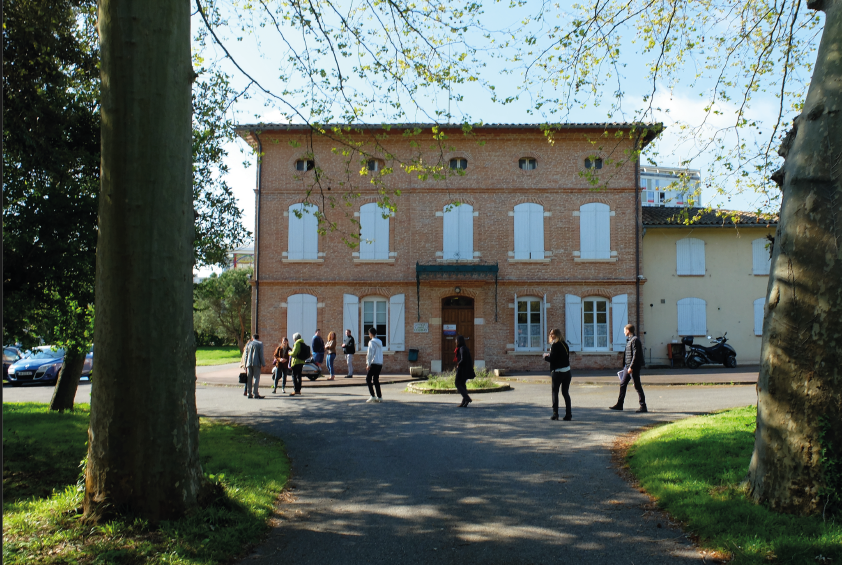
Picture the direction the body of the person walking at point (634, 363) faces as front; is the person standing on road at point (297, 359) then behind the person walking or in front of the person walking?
in front

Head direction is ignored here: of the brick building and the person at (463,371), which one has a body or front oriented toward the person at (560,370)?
the brick building

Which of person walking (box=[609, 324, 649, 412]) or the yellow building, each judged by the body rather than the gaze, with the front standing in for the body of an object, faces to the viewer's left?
the person walking

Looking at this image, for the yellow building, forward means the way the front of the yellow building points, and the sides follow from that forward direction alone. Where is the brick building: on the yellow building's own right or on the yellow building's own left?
on the yellow building's own right

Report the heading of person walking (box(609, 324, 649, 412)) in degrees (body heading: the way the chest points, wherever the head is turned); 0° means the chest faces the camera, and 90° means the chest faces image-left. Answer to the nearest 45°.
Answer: approximately 90°

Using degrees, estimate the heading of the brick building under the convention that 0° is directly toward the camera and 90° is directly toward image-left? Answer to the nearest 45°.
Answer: approximately 0°

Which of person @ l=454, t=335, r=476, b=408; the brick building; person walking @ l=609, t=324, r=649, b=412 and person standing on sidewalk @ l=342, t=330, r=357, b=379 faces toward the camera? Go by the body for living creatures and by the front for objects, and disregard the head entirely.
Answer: the brick building

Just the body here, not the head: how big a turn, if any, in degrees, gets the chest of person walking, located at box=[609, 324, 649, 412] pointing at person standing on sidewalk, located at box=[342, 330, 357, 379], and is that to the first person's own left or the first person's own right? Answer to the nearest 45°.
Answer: approximately 45° to the first person's own right

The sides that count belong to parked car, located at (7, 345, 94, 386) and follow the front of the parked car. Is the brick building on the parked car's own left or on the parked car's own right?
on the parked car's own left
